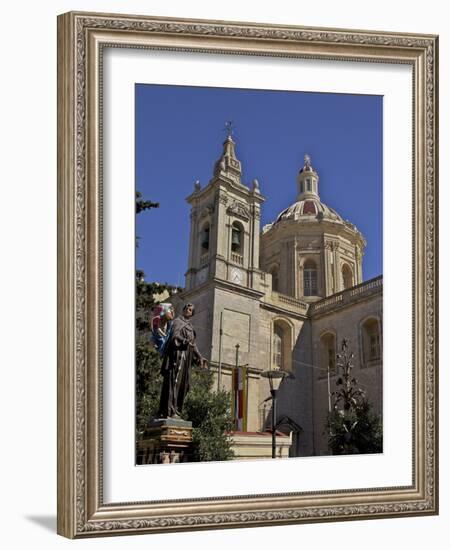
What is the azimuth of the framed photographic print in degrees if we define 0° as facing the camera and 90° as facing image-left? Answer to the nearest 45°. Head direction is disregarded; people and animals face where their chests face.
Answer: approximately 315°
